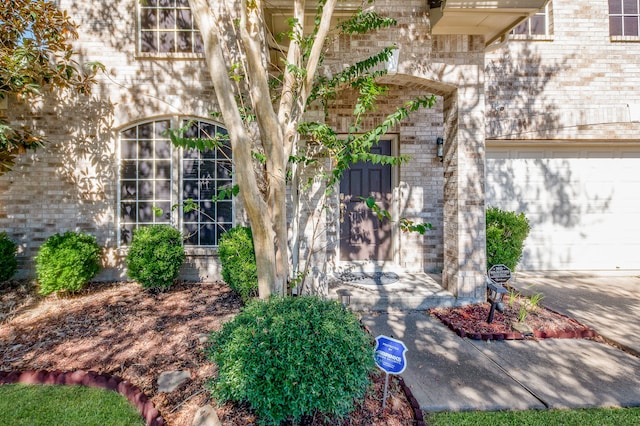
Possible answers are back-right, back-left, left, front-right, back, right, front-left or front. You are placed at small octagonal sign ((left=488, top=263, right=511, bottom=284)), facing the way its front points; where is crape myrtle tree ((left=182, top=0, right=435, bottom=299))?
front-right

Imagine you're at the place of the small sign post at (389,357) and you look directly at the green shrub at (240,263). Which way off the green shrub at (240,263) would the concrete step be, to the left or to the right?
right

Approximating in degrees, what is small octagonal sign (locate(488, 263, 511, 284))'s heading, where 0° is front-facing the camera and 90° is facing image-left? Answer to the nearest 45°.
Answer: approximately 0°

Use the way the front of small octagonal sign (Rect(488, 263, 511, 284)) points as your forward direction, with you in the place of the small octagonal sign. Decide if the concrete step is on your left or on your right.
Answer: on your right

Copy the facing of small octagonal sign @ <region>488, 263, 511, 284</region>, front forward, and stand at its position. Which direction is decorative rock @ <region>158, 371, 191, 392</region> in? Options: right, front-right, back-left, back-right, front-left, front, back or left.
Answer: front-right

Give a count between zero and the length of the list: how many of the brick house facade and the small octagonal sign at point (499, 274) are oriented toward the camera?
2

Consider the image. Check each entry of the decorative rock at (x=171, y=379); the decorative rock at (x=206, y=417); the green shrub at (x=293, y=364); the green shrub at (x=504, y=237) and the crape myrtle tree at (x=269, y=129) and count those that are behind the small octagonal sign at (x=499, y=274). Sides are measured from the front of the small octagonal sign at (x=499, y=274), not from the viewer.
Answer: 1

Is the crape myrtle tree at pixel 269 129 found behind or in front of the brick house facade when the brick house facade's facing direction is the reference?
in front

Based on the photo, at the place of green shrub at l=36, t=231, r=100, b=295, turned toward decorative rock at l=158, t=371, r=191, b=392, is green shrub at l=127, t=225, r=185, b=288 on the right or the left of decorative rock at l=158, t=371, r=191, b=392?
left

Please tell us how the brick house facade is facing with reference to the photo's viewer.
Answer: facing the viewer
